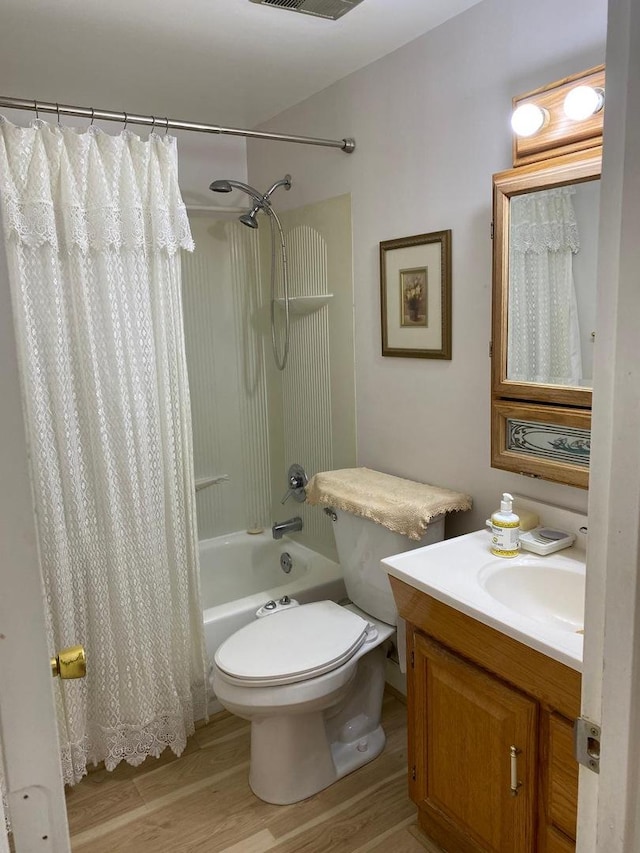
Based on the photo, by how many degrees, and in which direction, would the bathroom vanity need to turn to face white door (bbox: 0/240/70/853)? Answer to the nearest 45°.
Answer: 0° — it already faces it

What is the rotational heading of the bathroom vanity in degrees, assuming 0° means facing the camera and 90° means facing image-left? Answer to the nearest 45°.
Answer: approximately 45°

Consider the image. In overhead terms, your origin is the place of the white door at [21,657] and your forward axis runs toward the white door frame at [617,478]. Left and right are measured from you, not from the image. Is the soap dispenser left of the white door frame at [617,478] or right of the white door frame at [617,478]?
left

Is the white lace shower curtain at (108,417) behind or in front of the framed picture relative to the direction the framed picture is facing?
in front

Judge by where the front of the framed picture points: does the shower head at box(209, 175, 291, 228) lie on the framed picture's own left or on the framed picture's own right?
on the framed picture's own right

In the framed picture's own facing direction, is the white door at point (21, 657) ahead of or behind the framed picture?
ahead

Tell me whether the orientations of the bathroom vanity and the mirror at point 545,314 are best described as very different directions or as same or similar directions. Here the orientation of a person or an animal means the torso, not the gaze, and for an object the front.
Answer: same or similar directions

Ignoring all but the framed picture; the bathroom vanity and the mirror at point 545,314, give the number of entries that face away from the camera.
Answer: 0

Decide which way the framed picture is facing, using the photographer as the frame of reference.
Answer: facing the viewer and to the left of the viewer

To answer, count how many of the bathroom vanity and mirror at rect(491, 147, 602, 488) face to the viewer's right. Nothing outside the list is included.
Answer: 0

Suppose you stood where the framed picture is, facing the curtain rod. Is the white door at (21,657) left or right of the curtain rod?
left

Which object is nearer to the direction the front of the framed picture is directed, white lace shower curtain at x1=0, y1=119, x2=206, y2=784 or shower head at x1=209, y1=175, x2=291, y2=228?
the white lace shower curtain

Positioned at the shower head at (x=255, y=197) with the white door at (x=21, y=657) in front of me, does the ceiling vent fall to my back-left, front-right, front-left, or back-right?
front-left
